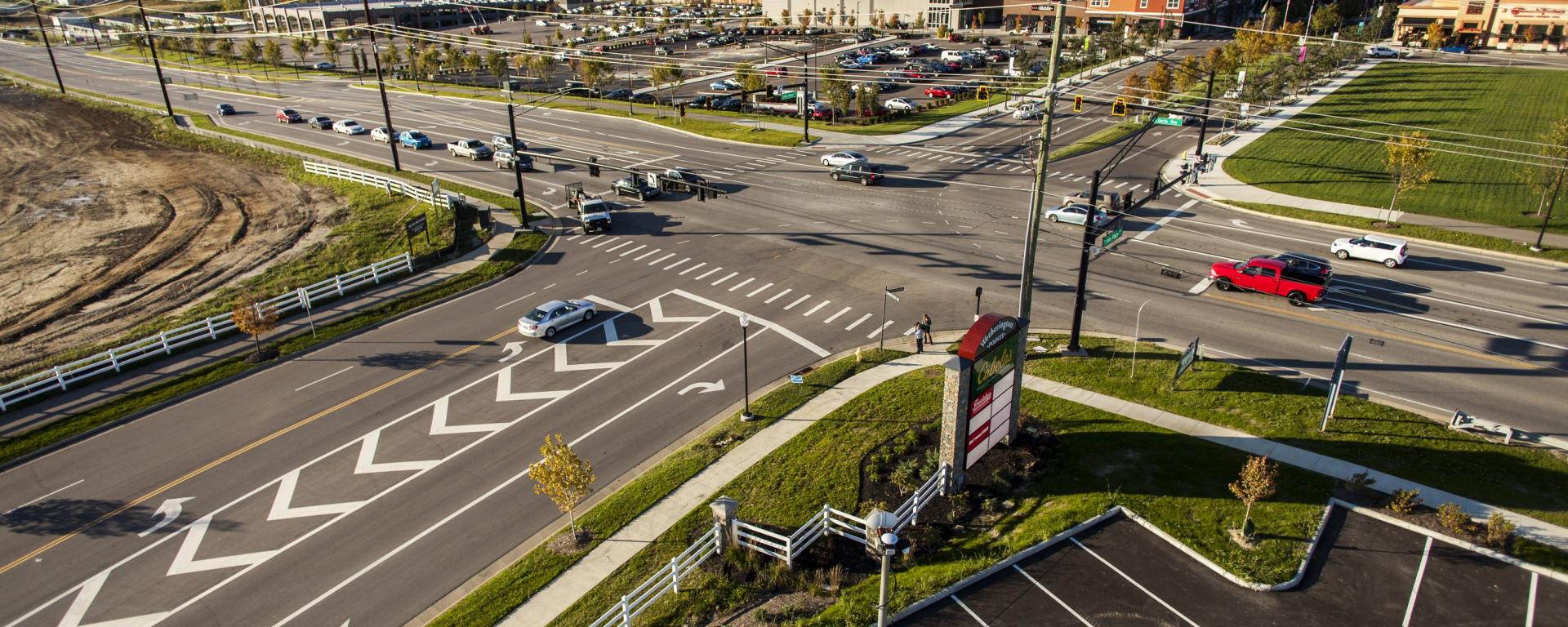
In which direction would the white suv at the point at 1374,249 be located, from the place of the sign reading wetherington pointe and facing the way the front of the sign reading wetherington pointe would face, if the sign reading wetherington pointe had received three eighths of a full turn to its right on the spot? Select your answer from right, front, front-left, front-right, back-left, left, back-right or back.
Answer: back-right

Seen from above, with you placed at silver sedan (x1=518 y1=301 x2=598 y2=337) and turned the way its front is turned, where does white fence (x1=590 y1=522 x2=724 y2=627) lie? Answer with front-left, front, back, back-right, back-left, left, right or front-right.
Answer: back-right

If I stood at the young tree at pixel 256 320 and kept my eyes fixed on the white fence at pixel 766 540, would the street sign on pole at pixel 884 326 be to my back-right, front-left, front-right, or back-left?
front-left

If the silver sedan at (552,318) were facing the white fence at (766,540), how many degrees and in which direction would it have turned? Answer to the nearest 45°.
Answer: approximately 135° to its right

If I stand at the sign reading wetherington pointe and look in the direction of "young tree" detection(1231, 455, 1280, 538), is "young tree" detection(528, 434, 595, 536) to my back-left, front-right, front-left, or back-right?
back-right

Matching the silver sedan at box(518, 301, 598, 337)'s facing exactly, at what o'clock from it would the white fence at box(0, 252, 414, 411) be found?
The white fence is roughly at 8 o'clock from the silver sedan.

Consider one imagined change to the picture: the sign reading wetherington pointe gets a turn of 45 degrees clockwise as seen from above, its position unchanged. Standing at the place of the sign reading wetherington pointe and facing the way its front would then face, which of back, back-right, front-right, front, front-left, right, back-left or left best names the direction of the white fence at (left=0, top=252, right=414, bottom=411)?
right

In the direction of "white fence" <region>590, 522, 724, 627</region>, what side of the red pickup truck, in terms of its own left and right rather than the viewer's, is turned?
left

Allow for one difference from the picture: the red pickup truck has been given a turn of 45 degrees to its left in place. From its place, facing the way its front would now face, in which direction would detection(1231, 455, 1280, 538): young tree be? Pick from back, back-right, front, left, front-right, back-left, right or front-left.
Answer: left

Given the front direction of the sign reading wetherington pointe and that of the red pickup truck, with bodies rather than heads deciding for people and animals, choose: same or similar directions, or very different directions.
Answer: very different directions

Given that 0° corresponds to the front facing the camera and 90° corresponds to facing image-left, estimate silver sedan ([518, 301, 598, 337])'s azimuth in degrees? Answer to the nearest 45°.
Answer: approximately 225°

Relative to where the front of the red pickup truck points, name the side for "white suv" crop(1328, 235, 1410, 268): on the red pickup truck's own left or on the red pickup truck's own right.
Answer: on the red pickup truck's own right

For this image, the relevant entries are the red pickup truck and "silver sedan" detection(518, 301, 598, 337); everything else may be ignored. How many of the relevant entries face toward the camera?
0

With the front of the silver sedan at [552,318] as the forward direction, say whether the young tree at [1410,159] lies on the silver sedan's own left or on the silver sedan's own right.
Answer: on the silver sedan's own right
